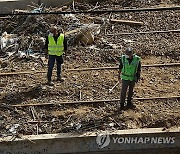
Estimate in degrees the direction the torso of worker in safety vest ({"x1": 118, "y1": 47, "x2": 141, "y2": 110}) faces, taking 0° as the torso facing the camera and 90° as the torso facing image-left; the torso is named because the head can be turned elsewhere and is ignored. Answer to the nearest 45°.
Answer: approximately 0°

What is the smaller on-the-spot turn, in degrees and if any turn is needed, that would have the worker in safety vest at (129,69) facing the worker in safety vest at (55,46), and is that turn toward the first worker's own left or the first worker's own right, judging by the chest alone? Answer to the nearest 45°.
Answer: approximately 135° to the first worker's own right
